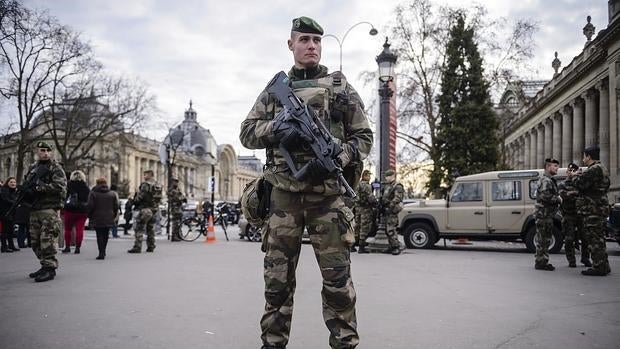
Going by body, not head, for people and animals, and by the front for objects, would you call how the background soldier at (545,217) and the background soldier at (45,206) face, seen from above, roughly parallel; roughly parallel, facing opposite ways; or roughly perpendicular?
roughly perpendicular

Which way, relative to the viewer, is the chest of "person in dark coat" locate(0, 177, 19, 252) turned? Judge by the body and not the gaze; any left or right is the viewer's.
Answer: facing the viewer and to the right of the viewer

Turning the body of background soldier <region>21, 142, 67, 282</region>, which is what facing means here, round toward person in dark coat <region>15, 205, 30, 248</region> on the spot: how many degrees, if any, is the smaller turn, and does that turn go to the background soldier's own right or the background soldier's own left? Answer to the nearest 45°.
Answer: approximately 135° to the background soldier's own right

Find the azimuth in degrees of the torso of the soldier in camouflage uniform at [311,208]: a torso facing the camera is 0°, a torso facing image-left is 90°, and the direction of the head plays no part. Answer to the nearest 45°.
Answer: approximately 0°

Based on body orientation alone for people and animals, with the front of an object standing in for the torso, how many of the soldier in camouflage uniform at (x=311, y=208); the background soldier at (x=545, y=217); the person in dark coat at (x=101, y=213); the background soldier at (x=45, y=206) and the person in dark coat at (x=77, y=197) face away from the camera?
2

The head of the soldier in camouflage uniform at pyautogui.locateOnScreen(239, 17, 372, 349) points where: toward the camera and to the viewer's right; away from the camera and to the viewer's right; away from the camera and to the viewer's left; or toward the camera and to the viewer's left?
toward the camera and to the viewer's right

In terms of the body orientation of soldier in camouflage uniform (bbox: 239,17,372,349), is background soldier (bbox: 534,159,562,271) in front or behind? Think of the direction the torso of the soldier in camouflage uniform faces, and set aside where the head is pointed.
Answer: behind

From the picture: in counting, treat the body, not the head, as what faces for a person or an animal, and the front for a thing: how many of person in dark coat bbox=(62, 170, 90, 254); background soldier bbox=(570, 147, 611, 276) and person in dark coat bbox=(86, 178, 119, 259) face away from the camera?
2

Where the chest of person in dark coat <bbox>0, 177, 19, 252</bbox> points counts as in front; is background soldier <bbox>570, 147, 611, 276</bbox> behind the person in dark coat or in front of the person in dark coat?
in front

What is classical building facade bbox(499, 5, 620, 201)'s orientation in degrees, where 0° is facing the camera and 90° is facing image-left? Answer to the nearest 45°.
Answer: approximately 45°

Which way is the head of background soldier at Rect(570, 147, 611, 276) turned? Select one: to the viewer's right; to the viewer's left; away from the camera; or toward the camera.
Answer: to the viewer's left

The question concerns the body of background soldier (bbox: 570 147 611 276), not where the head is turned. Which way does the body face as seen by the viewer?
to the viewer's left

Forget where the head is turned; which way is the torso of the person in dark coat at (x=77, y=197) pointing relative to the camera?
away from the camera
